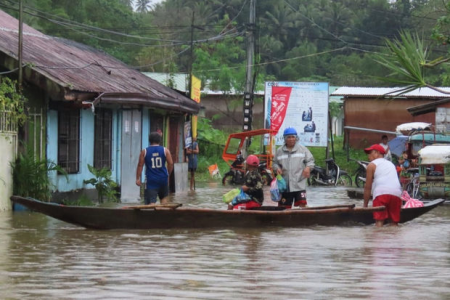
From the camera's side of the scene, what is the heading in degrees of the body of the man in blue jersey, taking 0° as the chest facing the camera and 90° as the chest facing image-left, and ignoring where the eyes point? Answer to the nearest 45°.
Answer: approximately 180°

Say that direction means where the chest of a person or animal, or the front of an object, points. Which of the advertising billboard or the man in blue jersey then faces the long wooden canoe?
the advertising billboard

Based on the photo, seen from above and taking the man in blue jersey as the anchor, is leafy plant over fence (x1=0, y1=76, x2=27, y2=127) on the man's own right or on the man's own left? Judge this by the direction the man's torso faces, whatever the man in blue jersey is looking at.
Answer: on the man's own left

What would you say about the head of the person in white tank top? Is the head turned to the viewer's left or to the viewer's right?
to the viewer's left

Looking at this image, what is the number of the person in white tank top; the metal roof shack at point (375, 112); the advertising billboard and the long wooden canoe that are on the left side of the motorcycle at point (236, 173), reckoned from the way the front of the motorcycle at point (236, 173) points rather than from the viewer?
2

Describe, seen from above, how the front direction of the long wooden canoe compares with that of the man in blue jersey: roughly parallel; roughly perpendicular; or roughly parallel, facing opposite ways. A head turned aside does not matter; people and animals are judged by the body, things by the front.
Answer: roughly perpendicular

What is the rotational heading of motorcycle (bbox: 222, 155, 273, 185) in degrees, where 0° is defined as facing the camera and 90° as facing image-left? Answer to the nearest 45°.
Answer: approximately 90°

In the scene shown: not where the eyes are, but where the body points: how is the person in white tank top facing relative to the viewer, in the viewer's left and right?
facing away from the viewer and to the left of the viewer

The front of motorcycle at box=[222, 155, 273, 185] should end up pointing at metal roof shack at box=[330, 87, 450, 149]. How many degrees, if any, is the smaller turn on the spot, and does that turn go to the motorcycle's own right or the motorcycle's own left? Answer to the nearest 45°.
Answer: approximately 135° to the motorcycle's own right

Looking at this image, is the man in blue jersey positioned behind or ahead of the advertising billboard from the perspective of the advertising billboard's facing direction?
ahead

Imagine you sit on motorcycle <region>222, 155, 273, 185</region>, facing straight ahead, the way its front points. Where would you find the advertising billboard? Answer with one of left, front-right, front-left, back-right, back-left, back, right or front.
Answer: back-right
